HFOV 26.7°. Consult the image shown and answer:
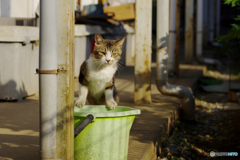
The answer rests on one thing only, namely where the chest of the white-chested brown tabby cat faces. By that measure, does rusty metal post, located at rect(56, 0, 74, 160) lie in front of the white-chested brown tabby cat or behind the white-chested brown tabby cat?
in front

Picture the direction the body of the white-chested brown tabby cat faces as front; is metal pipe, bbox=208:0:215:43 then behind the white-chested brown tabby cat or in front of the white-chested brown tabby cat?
behind

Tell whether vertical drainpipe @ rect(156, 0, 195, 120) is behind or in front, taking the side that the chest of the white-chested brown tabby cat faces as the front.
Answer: behind

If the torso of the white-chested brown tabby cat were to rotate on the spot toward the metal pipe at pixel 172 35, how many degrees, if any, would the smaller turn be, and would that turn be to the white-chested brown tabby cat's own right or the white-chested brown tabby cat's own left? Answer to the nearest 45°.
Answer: approximately 180°

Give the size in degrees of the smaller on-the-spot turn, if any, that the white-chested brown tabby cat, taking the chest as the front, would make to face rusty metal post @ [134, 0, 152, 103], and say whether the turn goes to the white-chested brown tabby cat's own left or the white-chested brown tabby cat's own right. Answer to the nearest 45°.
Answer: approximately 180°

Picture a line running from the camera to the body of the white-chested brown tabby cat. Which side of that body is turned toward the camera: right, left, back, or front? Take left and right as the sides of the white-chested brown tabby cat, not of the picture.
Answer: front

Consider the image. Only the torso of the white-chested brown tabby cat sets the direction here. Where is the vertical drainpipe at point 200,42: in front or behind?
behind

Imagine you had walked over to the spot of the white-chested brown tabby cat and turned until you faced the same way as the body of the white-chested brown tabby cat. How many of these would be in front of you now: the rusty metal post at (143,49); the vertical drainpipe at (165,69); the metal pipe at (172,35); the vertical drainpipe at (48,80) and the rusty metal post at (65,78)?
2
